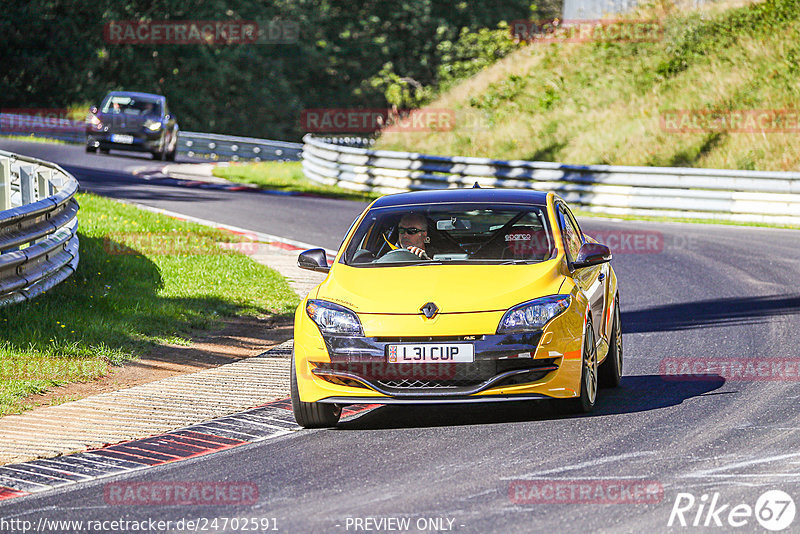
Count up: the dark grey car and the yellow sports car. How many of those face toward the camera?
2

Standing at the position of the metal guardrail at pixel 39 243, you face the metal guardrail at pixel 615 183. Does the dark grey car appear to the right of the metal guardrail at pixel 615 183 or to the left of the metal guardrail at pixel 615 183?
left

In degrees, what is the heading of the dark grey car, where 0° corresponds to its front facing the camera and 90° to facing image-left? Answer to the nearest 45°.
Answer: approximately 0°

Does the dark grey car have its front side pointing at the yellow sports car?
yes

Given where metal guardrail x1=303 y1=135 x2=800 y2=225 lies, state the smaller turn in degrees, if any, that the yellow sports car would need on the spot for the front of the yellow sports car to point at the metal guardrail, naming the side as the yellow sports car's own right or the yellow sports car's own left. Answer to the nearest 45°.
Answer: approximately 180°

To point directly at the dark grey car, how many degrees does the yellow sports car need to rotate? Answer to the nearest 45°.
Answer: approximately 180°

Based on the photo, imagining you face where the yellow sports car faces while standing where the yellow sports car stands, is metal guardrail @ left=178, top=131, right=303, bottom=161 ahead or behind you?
behind

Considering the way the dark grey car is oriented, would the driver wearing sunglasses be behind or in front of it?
in front

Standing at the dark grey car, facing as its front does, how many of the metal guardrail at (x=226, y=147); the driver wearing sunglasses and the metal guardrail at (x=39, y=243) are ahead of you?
2

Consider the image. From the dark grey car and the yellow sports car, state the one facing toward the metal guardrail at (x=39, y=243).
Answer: the dark grey car

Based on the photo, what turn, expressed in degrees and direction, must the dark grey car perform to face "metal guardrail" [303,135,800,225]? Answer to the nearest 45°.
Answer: approximately 45° to its left
